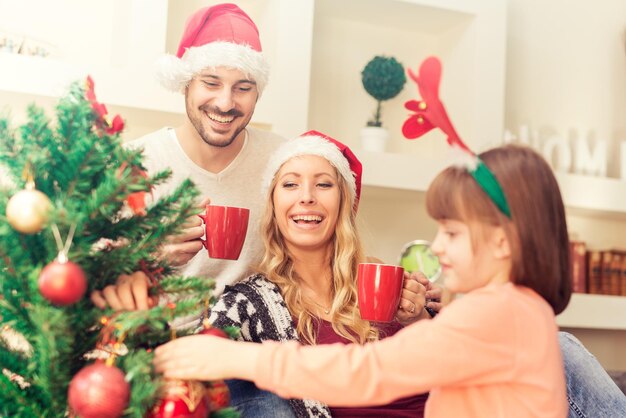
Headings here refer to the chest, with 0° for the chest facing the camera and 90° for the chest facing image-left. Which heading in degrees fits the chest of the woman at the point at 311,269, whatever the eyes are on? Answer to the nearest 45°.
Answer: approximately 0°

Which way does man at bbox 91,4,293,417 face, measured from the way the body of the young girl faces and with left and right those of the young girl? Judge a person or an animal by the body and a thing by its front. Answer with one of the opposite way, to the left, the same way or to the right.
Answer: to the left

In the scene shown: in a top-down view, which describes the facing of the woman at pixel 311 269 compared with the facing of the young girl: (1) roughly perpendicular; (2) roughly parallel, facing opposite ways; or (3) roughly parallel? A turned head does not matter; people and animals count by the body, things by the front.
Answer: roughly perpendicular

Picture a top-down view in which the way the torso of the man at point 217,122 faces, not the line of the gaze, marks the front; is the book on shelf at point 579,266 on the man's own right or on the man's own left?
on the man's own left

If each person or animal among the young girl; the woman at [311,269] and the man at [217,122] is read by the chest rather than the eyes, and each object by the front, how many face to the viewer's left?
1

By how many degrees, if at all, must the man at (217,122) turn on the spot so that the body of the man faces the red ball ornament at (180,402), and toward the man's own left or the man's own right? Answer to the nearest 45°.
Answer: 0° — they already face it

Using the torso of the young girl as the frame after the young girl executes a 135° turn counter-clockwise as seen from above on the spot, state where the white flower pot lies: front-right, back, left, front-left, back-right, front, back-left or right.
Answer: back-left

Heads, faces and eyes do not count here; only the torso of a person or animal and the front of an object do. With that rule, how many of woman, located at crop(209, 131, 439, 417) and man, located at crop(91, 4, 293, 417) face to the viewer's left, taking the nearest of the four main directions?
0

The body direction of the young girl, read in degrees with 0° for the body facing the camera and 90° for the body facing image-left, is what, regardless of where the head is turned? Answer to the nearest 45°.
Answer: approximately 90°

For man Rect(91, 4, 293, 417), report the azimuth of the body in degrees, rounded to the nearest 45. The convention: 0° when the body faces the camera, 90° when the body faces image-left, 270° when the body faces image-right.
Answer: approximately 0°
